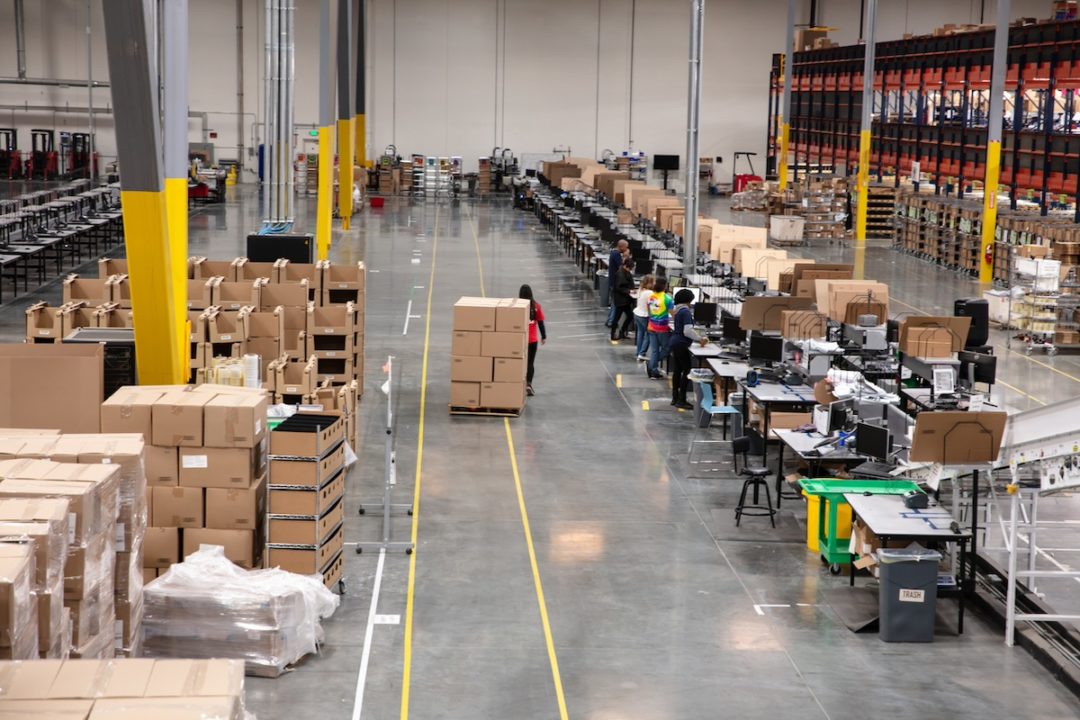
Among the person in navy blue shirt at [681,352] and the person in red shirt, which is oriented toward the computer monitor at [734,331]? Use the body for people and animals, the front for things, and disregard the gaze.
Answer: the person in navy blue shirt

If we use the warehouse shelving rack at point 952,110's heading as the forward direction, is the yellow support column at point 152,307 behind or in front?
in front

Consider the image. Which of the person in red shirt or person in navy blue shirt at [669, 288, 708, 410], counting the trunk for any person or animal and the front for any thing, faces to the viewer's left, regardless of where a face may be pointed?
the person in red shirt

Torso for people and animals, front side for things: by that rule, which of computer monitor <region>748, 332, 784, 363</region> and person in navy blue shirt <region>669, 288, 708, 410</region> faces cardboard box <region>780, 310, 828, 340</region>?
the person in navy blue shirt

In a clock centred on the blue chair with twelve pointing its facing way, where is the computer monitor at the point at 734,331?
The computer monitor is roughly at 9 o'clock from the blue chair.

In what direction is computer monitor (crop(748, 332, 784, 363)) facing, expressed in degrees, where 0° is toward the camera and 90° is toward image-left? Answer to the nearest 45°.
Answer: approximately 45°

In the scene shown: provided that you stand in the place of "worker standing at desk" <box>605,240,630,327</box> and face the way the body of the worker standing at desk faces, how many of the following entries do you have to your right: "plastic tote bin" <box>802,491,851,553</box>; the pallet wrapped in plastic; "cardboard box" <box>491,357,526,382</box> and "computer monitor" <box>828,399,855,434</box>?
4

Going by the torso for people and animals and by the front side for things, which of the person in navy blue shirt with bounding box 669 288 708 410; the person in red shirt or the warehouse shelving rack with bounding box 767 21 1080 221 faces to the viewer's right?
the person in navy blue shirt

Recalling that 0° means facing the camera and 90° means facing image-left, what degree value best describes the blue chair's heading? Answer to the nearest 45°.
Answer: approximately 270°

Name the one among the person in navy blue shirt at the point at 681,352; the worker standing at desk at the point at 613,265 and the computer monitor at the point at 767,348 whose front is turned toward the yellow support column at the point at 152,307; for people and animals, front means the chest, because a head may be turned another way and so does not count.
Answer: the computer monitor

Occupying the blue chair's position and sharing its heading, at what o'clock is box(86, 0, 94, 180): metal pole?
The metal pole is roughly at 8 o'clock from the blue chair.

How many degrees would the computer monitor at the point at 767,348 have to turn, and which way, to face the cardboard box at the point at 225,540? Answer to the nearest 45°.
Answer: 0° — it already faces it

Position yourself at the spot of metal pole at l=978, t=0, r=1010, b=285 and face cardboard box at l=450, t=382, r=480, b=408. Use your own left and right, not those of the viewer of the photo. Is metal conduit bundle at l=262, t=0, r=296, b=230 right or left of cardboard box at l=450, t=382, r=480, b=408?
right

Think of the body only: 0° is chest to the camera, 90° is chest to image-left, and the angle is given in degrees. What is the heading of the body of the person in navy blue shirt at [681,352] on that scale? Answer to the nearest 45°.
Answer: approximately 270°

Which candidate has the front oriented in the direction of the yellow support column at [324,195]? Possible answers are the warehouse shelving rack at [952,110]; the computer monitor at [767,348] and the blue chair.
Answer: the warehouse shelving rack

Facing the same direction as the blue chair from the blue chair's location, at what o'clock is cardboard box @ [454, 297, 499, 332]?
The cardboard box is roughly at 7 o'clock from the blue chair.

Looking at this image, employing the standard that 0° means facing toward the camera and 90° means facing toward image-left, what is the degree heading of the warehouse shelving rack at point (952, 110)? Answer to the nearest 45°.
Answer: approximately 45°
